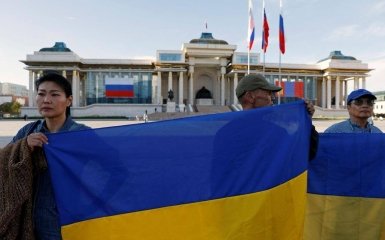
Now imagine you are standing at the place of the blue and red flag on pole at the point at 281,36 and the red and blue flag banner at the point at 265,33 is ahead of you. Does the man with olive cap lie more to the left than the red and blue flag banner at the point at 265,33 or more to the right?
left

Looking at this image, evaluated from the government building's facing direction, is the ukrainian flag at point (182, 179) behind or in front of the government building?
in front

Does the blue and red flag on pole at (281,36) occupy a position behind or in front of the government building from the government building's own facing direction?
in front

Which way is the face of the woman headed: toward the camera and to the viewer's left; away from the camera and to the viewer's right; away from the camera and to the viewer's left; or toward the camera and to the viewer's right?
toward the camera and to the viewer's left

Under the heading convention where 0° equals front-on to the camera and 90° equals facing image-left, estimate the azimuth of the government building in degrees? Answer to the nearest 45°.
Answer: approximately 0°

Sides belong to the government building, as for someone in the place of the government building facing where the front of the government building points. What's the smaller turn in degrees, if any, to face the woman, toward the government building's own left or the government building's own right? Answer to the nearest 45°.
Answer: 0° — it already faces them

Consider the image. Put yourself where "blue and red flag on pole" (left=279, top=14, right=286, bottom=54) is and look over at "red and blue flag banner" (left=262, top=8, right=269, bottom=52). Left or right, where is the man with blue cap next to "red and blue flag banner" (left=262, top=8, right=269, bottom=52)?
left
